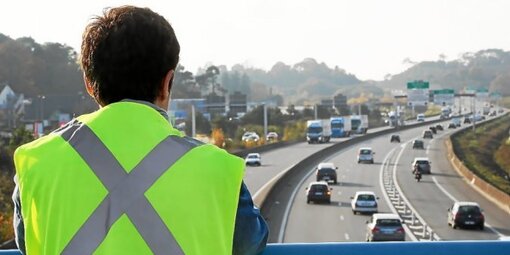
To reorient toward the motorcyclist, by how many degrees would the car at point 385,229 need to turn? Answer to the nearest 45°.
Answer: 0° — it already faces them

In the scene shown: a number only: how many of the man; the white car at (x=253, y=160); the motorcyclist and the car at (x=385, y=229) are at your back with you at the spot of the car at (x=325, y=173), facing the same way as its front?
2

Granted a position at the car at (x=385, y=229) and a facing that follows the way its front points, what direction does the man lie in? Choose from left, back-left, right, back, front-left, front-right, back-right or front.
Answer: back

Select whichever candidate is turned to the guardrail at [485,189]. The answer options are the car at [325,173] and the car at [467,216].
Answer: the car at [467,216]

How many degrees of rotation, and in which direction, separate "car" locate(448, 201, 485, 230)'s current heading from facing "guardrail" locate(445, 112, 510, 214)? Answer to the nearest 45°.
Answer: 0° — it already faces it

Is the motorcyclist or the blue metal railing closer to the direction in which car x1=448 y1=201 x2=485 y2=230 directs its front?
the motorcyclist

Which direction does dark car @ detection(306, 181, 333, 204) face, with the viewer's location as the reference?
facing away from the viewer

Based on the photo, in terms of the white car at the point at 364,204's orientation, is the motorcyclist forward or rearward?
forward

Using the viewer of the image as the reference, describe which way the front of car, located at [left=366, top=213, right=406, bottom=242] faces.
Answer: facing away from the viewer

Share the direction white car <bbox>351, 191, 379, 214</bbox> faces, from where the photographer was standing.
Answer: facing away from the viewer

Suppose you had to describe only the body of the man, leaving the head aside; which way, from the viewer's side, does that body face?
away from the camera

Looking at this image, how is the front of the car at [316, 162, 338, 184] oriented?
away from the camera

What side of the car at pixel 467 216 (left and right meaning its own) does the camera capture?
back
